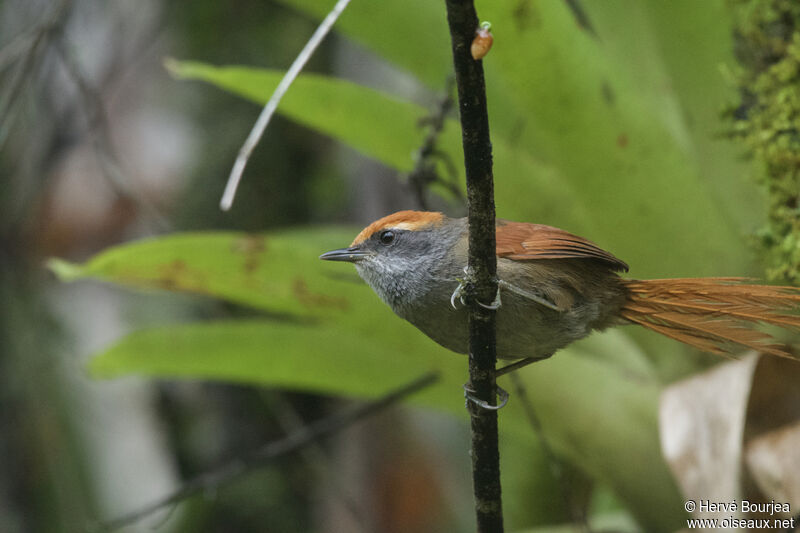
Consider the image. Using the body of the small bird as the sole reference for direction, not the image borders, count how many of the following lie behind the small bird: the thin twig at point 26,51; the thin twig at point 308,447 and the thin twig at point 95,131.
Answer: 0

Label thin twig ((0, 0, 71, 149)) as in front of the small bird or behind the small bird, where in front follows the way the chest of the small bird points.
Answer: in front

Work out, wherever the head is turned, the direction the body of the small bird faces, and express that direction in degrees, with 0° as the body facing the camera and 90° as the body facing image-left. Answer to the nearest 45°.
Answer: approximately 90°
